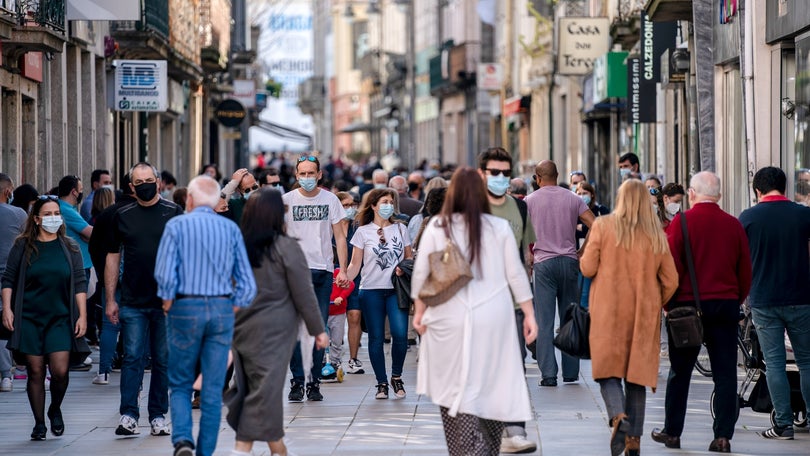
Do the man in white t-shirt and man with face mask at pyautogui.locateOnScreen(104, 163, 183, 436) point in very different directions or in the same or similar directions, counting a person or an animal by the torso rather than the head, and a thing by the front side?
same or similar directions

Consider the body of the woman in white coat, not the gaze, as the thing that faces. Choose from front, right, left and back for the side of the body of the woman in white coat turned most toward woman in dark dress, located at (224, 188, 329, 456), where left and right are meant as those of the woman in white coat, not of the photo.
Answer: left

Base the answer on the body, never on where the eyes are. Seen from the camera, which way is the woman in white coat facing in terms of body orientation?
away from the camera

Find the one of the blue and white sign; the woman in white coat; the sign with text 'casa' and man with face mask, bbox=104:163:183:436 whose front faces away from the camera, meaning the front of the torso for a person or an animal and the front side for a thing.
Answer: the woman in white coat

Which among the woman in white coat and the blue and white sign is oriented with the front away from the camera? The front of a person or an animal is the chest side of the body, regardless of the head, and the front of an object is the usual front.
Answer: the woman in white coat

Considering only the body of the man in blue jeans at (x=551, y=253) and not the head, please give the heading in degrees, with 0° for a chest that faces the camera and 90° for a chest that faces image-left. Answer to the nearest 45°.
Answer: approximately 180°

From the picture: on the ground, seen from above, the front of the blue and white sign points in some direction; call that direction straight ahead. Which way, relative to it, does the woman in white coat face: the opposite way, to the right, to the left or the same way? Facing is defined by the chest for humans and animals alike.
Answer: the opposite way

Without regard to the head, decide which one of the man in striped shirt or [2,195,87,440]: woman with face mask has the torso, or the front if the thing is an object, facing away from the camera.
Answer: the man in striped shirt

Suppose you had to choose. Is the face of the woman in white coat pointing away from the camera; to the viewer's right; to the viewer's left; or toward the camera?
away from the camera

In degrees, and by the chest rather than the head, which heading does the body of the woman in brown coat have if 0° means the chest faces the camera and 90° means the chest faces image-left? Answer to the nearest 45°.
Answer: approximately 180°

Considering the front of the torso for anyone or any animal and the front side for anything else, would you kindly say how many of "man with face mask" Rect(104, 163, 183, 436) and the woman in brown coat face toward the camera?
1

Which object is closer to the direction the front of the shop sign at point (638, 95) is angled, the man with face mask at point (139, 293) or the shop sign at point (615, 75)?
the man with face mask

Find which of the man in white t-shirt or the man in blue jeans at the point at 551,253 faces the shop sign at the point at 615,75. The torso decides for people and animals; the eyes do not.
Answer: the man in blue jeans

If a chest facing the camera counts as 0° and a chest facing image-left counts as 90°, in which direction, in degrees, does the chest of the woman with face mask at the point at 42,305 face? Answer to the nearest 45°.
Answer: approximately 0°

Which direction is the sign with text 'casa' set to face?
toward the camera

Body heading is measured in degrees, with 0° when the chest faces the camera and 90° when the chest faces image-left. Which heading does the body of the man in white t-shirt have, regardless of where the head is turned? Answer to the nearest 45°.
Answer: approximately 0°

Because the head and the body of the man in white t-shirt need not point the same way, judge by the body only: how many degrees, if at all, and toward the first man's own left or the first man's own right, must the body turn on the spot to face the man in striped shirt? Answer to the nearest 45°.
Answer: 0° — they already face them

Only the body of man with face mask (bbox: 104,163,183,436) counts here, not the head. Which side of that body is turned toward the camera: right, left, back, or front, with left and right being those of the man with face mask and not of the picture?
front

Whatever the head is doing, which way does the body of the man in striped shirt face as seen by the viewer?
away from the camera

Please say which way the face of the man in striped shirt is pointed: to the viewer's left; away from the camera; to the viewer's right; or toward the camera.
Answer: away from the camera
